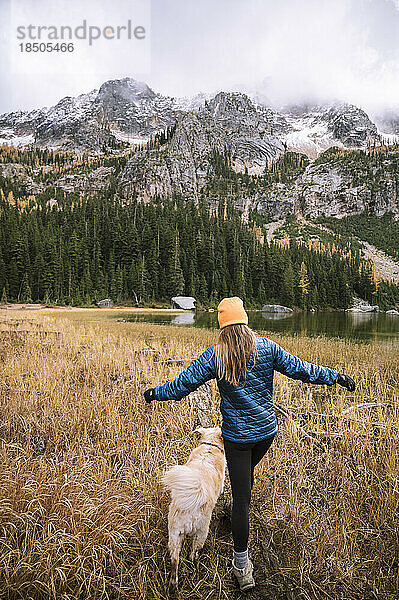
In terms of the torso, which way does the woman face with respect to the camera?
away from the camera

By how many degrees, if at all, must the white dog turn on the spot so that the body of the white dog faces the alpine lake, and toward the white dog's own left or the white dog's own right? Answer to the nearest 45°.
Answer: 0° — it already faces it

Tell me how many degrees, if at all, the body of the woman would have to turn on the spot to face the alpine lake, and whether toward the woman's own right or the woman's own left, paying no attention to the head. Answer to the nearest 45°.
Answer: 0° — they already face it

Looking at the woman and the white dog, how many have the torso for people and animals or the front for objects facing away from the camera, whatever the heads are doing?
2

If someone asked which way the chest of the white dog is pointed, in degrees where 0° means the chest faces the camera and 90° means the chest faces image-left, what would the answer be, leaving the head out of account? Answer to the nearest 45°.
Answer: approximately 180°

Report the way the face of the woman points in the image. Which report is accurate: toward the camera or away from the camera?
away from the camera
